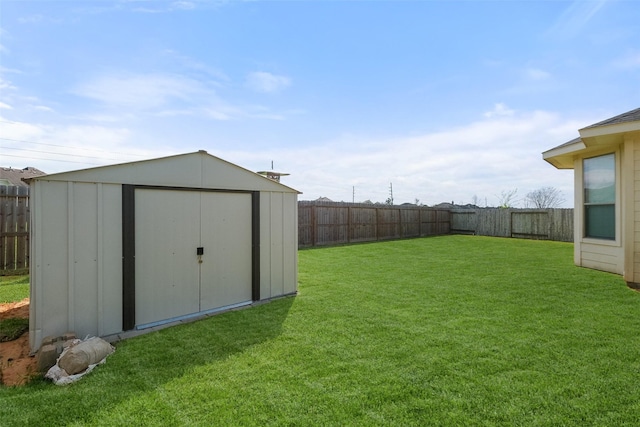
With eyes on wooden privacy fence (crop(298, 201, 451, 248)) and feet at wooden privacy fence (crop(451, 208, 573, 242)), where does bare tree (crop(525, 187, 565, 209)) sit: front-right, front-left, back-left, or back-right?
back-right

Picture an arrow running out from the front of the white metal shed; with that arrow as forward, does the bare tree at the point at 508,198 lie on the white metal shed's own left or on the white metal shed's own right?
on the white metal shed's own left

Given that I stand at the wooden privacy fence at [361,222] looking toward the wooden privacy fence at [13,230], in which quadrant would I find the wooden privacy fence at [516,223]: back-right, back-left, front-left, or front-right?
back-left

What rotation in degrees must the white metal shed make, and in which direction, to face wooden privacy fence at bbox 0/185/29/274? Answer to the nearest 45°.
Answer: approximately 180°

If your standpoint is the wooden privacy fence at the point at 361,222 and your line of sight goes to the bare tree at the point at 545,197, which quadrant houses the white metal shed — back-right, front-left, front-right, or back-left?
back-right

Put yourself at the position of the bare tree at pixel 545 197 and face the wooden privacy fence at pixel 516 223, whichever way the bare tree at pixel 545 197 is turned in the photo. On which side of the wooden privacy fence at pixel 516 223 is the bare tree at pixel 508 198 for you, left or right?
right

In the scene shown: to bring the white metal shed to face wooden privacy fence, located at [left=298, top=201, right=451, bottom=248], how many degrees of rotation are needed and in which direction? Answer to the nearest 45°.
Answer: approximately 90° to its left

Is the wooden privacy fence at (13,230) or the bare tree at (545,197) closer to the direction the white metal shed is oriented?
the bare tree

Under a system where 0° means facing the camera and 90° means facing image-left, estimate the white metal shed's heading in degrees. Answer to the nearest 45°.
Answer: approximately 315°
